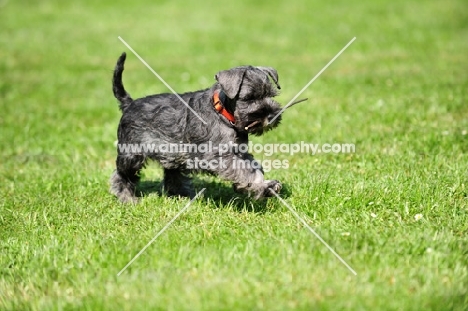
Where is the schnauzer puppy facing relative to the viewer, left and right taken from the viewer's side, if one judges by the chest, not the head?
facing to the right of the viewer
